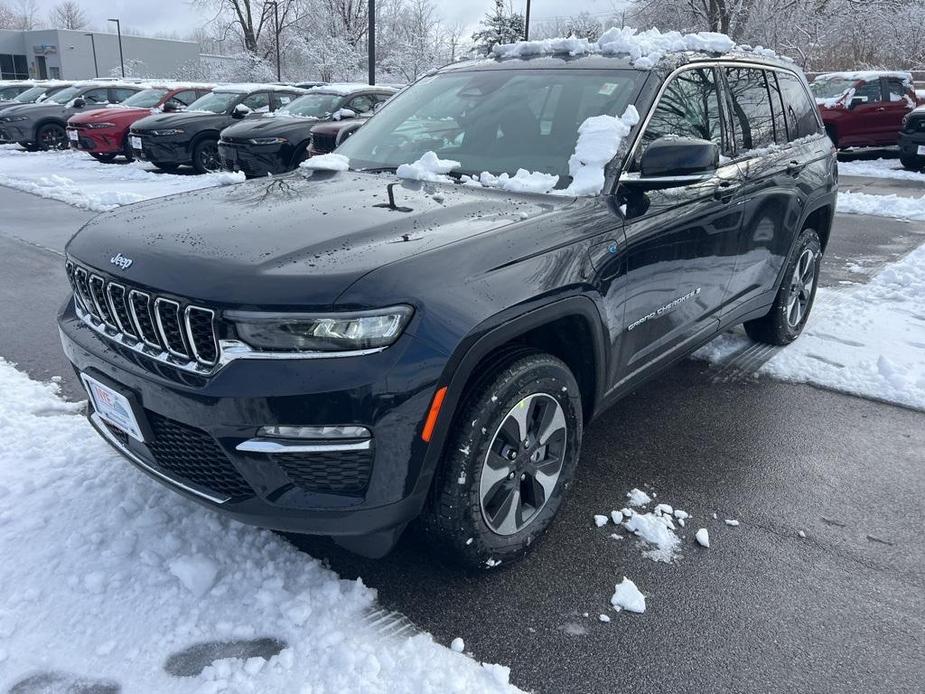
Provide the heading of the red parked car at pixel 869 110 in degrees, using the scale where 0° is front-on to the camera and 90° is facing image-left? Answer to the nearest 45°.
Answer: approximately 45°

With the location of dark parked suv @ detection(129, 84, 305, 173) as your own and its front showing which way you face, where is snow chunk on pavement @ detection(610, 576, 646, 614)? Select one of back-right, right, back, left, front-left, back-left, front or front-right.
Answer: front-left

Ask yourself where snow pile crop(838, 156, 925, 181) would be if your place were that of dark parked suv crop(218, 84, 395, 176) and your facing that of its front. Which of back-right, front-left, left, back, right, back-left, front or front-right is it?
back-left

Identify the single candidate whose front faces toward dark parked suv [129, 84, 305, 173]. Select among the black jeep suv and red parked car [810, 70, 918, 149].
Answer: the red parked car

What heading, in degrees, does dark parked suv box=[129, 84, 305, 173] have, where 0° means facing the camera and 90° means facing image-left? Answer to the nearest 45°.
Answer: approximately 45°

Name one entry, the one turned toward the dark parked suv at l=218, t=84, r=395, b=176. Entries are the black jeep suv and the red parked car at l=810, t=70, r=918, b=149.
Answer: the red parked car

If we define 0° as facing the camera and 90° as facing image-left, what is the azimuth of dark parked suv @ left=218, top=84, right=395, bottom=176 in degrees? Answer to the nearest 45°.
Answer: approximately 45°

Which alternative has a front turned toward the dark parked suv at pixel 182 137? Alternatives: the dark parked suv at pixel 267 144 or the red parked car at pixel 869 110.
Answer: the red parked car

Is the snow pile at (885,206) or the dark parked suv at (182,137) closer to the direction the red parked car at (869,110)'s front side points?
the dark parked suv
